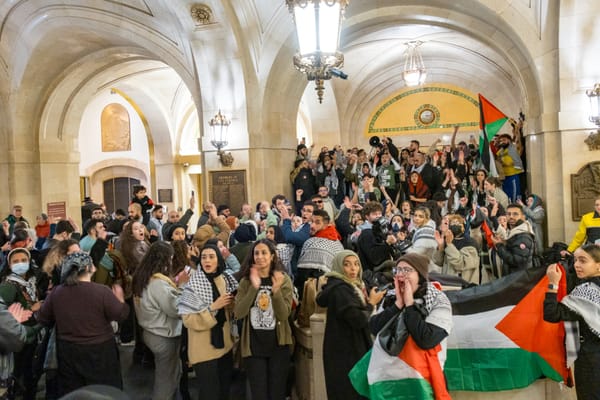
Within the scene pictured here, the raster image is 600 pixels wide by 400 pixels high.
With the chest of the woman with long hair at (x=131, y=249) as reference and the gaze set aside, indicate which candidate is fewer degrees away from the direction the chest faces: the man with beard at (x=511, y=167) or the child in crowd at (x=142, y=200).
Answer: the man with beard

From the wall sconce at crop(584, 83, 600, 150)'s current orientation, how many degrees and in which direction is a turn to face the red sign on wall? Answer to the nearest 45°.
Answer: approximately 90° to its right

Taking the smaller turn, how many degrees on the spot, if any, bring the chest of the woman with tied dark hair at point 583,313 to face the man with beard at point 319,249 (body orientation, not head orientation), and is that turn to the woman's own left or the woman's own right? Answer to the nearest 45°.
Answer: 0° — they already face them

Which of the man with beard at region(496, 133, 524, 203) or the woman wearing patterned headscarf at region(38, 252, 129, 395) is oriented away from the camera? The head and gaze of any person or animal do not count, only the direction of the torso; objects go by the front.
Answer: the woman wearing patterned headscarf

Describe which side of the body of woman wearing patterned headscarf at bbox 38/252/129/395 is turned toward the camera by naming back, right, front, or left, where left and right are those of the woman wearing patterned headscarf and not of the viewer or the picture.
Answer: back

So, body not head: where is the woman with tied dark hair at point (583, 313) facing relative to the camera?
to the viewer's left

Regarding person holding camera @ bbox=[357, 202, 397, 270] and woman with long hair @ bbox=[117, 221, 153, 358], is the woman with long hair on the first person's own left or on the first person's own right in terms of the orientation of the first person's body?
on the first person's own right

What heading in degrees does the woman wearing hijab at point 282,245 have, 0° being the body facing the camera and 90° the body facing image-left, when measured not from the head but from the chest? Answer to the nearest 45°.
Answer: approximately 45°

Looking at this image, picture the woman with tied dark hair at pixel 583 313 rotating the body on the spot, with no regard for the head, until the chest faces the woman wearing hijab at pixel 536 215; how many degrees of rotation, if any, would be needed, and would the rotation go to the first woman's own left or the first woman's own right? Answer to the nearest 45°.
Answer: approximately 90° to the first woman's own right

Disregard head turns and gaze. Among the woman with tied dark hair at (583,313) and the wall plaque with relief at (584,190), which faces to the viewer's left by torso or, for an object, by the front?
the woman with tied dark hair

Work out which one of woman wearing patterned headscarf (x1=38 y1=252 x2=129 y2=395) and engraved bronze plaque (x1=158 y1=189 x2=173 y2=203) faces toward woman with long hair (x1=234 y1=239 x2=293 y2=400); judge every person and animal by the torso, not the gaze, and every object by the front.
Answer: the engraved bronze plaque
